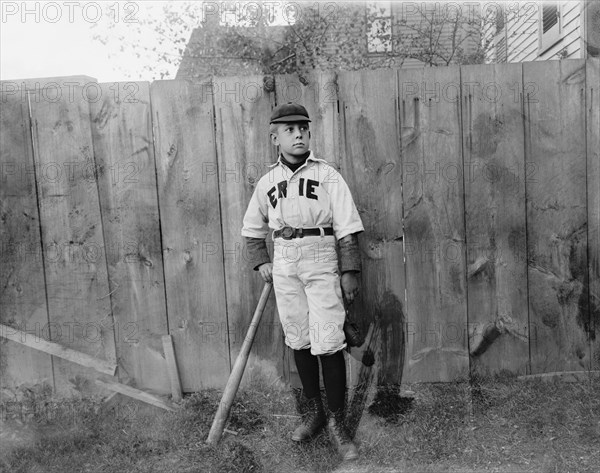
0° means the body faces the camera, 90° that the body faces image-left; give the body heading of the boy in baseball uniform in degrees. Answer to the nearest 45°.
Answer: approximately 0°
